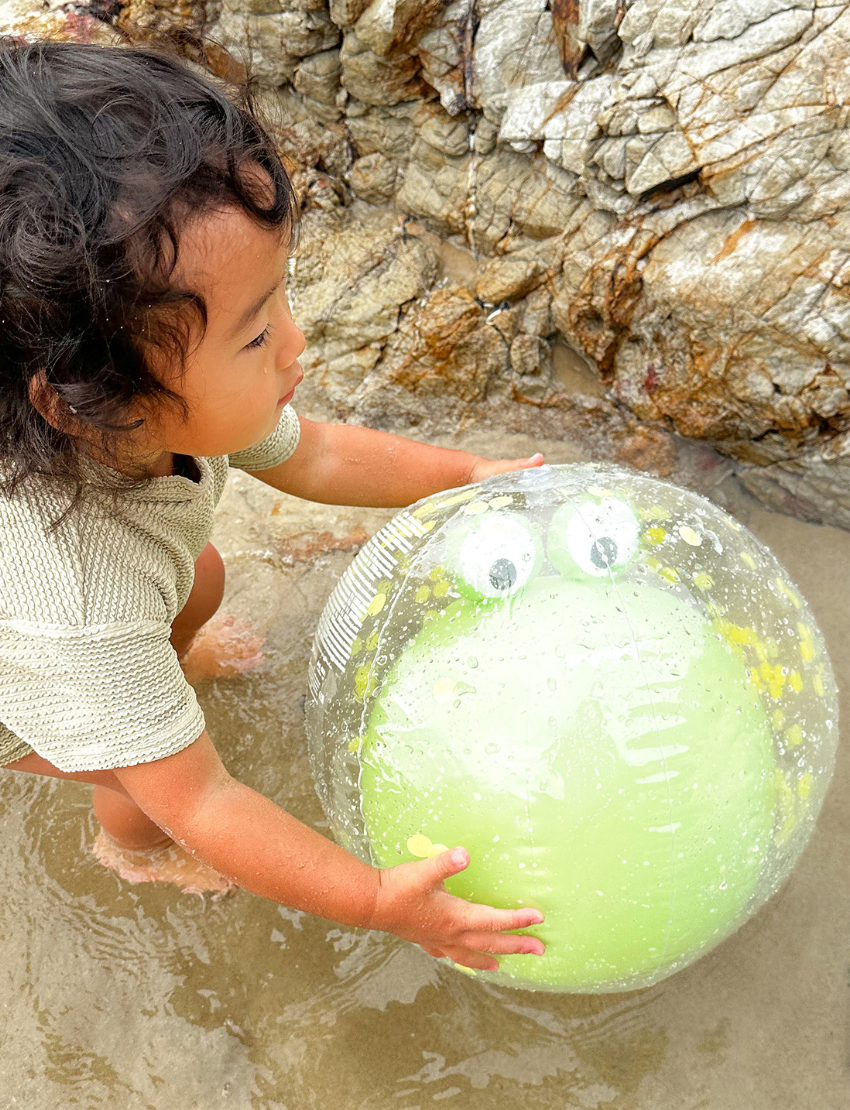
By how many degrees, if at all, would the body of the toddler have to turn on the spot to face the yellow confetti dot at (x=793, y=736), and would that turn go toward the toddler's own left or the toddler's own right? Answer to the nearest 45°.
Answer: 0° — they already face it

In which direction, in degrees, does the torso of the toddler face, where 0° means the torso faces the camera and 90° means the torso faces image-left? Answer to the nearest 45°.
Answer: approximately 270°

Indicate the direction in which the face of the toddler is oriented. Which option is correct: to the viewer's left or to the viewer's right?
to the viewer's right
